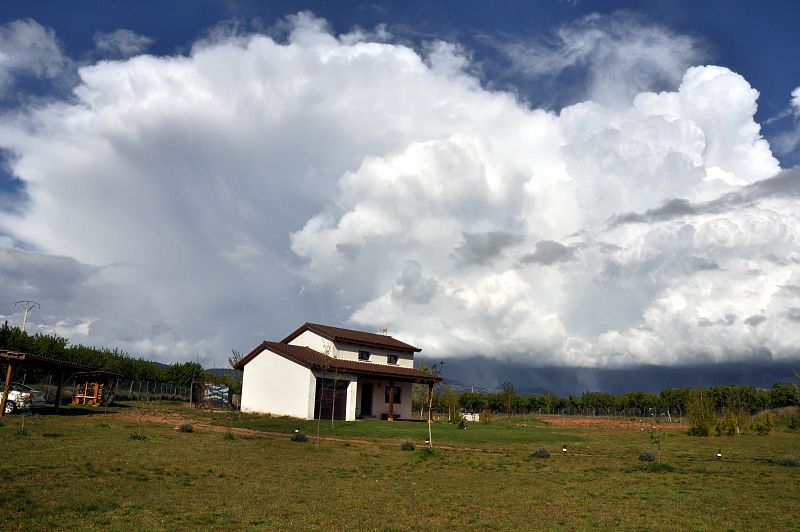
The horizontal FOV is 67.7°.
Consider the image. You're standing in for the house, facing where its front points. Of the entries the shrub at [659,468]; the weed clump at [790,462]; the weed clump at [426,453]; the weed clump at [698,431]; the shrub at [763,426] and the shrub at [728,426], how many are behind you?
0

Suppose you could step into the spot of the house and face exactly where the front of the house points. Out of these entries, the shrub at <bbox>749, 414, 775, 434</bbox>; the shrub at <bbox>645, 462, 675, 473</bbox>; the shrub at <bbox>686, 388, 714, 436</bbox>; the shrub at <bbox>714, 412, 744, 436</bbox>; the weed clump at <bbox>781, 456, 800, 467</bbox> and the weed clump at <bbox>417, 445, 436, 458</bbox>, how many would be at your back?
0

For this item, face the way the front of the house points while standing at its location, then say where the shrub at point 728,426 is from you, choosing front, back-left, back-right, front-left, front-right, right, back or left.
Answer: front-left

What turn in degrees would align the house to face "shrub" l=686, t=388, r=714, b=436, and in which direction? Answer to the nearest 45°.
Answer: approximately 45° to its left

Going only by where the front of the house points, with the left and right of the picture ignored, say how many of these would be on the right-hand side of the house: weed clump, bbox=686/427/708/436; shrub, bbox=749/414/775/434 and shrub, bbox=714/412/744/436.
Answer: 0

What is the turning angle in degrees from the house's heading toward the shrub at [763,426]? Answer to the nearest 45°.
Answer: approximately 45° to its left

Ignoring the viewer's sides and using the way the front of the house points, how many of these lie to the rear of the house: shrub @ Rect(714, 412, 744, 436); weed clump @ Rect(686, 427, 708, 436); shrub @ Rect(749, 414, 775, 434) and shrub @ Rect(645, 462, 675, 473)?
0

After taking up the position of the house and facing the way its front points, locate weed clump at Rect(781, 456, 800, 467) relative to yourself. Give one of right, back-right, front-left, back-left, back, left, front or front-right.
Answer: front

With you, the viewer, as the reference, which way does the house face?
facing the viewer and to the right of the viewer

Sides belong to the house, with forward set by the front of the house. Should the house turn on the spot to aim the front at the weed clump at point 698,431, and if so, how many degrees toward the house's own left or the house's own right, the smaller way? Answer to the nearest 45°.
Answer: approximately 45° to the house's own left

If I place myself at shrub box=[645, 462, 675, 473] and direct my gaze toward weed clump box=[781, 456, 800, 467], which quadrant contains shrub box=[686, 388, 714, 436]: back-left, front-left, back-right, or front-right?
front-left

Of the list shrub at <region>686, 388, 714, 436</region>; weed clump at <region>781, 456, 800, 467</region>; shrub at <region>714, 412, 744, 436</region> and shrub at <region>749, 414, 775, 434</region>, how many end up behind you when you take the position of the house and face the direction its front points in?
0

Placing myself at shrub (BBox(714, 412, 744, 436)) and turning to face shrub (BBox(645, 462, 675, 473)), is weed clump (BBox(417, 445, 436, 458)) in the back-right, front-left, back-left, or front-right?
front-right

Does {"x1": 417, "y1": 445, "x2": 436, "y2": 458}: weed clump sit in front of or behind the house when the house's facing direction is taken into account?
in front

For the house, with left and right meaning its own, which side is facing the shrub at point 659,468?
front
